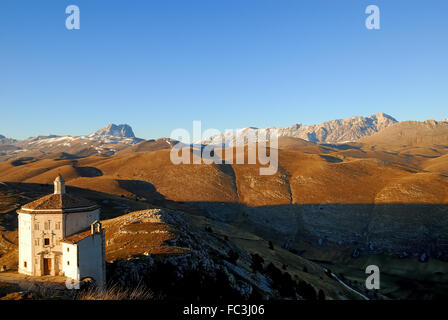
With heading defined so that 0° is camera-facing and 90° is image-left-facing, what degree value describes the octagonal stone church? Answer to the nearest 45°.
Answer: approximately 0°
